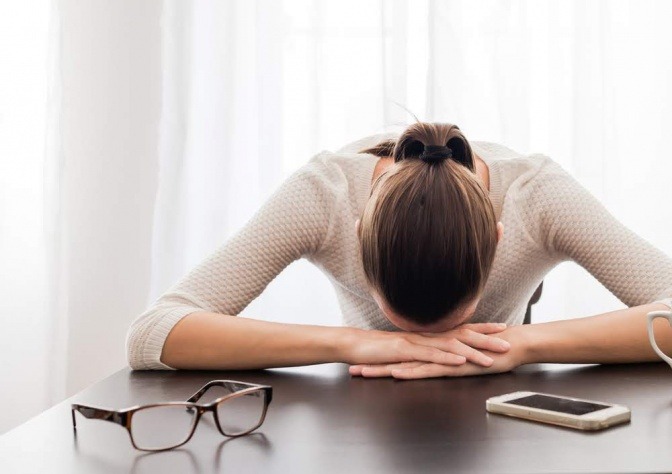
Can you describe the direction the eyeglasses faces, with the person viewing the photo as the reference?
facing the viewer and to the right of the viewer

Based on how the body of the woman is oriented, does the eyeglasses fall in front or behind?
in front

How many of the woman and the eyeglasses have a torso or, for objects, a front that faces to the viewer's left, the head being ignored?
0

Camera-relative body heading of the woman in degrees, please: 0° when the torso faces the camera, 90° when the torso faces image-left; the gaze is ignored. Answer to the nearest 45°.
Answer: approximately 0°

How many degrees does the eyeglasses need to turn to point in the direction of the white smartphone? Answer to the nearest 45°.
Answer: approximately 45° to its left
